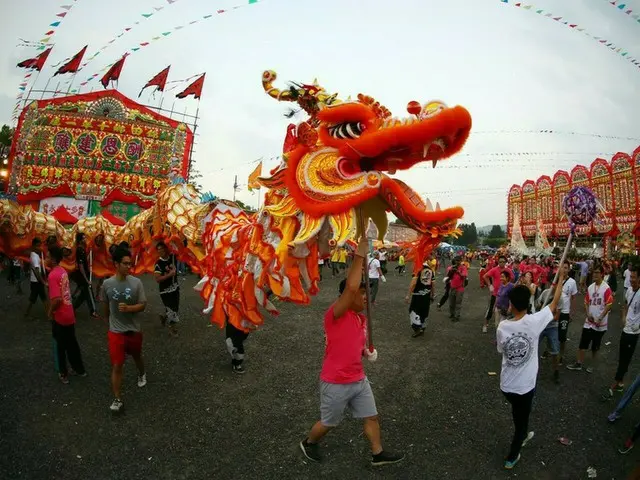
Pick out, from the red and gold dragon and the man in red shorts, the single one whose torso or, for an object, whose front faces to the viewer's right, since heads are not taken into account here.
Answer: the red and gold dragon

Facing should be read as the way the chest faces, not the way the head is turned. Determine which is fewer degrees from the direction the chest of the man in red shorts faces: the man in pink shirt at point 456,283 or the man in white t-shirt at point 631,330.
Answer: the man in white t-shirt

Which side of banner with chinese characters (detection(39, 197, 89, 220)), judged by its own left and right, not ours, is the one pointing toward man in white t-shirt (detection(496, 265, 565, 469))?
front

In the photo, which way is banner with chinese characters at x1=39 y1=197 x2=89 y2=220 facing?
toward the camera

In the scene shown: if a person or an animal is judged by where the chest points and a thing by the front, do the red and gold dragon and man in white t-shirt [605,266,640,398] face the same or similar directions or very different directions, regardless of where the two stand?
very different directions

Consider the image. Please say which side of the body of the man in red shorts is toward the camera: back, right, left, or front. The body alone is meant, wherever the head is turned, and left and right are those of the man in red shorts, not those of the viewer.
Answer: front

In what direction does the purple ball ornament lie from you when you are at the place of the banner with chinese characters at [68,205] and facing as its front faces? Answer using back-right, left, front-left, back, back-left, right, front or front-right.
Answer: front

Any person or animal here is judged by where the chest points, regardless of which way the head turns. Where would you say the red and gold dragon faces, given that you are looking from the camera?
facing to the right of the viewer

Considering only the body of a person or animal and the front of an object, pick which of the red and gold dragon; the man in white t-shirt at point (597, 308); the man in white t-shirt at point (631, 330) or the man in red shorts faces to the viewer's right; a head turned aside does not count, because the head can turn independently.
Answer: the red and gold dragon

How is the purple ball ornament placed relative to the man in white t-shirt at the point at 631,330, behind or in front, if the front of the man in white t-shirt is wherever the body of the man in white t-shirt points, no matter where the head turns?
in front

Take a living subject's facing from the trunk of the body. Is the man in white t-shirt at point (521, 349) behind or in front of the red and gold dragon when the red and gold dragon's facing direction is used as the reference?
in front

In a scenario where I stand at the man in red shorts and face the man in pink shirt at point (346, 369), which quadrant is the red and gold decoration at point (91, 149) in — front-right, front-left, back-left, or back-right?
back-left

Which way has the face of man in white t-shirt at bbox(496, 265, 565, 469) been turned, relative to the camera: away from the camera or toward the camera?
away from the camera
